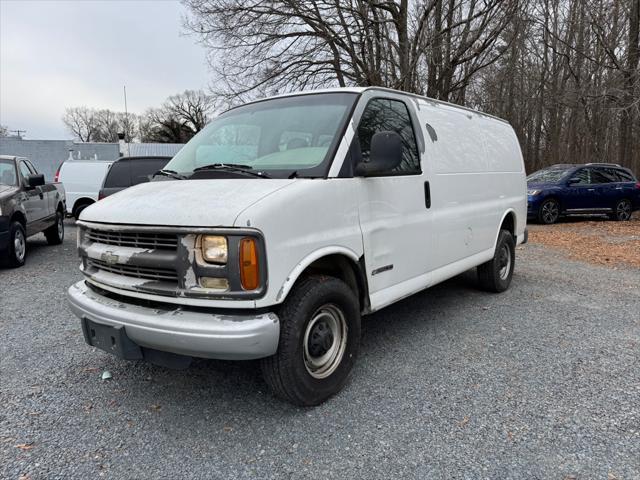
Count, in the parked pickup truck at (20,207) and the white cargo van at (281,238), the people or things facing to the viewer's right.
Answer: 0

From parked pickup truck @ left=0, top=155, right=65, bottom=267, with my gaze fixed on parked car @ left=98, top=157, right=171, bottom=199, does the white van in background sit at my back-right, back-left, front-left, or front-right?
front-left

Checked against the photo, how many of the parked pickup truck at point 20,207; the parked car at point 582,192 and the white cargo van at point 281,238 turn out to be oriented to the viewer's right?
0

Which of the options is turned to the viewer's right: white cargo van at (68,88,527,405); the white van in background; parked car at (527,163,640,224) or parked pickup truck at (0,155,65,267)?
the white van in background

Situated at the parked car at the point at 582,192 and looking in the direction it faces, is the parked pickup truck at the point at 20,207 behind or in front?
in front

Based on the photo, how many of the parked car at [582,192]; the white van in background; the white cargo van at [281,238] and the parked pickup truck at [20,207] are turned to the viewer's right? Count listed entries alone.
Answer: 1

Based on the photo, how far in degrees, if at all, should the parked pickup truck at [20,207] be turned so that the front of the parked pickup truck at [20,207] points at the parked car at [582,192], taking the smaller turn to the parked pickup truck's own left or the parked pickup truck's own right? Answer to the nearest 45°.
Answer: approximately 135° to the parked pickup truck's own left

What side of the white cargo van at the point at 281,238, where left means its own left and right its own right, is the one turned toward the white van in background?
right

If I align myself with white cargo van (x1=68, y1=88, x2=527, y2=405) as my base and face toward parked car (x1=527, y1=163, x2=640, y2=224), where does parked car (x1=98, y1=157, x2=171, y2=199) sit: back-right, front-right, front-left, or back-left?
front-left

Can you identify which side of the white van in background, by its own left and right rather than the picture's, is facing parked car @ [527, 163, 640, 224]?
front

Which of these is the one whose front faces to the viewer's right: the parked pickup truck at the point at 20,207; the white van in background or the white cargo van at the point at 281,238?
the white van in background

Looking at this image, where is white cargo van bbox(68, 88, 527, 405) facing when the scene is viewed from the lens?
facing the viewer and to the left of the viewer

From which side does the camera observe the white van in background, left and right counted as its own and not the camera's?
right

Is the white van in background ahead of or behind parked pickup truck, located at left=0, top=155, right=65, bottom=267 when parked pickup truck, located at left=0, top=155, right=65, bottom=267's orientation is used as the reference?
behind

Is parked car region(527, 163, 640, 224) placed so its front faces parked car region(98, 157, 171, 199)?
yes

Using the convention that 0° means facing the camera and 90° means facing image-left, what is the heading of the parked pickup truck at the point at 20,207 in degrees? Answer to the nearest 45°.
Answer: approximately 45°

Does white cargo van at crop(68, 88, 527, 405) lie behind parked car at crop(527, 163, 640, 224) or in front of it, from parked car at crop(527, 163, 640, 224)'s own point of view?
in front
